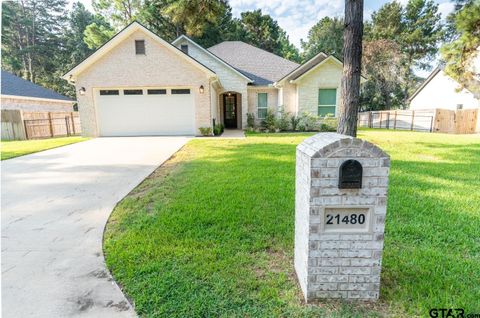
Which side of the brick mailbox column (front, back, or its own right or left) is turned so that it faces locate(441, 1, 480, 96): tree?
back

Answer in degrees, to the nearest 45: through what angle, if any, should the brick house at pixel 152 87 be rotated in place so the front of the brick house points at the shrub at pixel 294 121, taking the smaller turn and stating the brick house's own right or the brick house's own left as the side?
approximately 90° to the brick house's own left

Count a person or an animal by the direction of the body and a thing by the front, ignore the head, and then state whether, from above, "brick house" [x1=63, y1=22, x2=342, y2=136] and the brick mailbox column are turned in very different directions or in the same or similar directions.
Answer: same or similar directions

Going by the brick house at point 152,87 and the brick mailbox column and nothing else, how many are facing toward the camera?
2

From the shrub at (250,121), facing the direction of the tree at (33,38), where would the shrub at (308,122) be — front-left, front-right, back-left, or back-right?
back-right

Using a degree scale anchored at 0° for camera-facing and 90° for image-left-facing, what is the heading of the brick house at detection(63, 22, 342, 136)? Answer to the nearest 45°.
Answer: approximately 0°

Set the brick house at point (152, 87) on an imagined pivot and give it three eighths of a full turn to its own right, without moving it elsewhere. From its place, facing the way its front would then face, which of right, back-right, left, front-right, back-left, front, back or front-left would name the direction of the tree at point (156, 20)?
front-right

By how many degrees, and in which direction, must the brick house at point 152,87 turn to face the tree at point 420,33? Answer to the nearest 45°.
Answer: approximately 135° to its left

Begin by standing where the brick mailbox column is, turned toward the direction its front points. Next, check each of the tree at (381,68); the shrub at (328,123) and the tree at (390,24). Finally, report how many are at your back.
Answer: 3

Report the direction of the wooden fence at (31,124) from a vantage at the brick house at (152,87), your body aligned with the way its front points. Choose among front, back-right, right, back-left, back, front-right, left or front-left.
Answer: right

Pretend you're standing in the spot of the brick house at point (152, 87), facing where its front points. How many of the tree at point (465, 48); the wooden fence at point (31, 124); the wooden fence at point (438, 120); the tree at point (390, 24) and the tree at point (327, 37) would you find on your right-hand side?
1

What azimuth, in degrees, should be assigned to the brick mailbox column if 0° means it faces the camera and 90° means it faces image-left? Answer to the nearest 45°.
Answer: approximately 0°

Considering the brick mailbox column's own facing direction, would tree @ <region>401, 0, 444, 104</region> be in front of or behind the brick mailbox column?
behind

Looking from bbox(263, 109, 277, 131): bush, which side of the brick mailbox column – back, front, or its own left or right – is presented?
back

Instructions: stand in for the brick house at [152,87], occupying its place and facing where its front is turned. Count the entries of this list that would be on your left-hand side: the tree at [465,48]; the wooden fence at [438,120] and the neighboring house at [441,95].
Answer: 3

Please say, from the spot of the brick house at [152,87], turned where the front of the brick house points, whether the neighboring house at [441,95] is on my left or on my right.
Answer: on my left

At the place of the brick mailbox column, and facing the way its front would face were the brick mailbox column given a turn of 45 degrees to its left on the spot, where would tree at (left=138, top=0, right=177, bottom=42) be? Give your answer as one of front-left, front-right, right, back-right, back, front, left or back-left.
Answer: back
